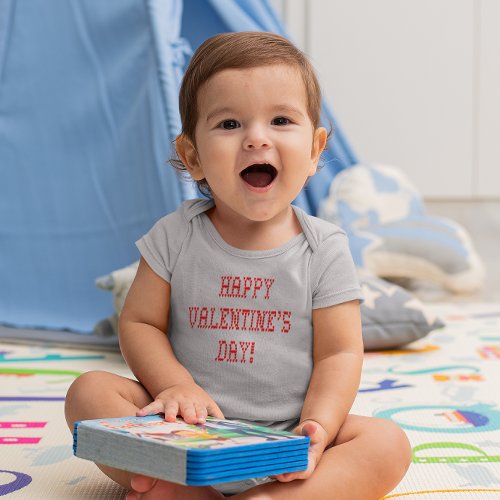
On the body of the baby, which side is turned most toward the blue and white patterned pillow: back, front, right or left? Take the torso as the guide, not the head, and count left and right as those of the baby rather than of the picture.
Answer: back

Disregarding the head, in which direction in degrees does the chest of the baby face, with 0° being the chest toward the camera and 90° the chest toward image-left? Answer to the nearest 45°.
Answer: approximately 0°

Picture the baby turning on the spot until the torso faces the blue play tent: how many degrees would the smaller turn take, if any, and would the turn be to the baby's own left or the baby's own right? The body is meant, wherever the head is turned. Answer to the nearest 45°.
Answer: approximately 180°
